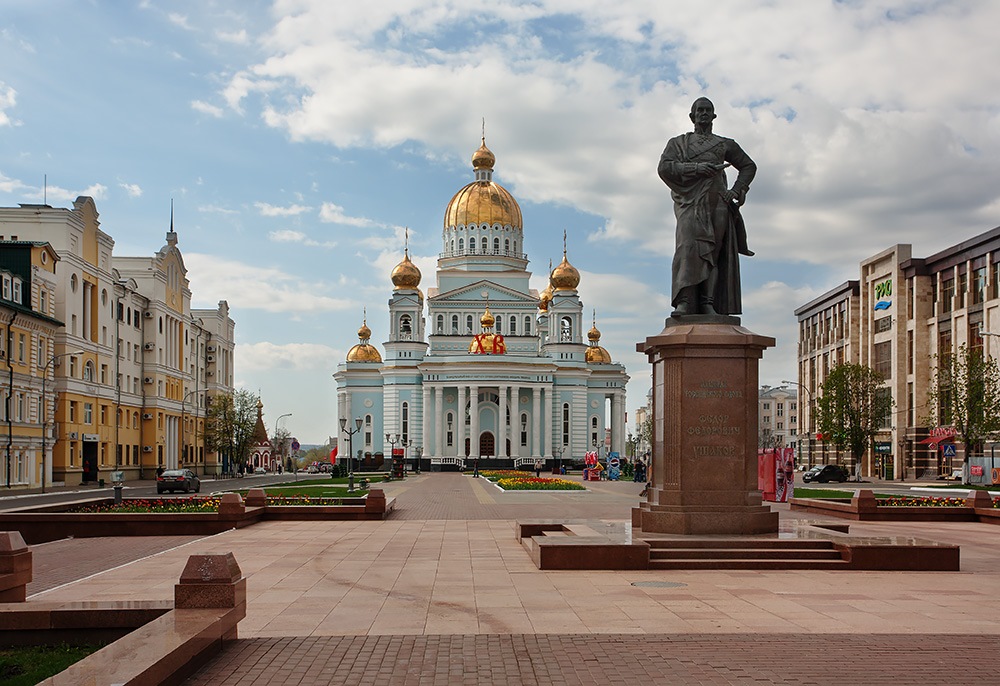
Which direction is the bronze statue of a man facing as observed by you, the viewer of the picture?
facing the viewer
